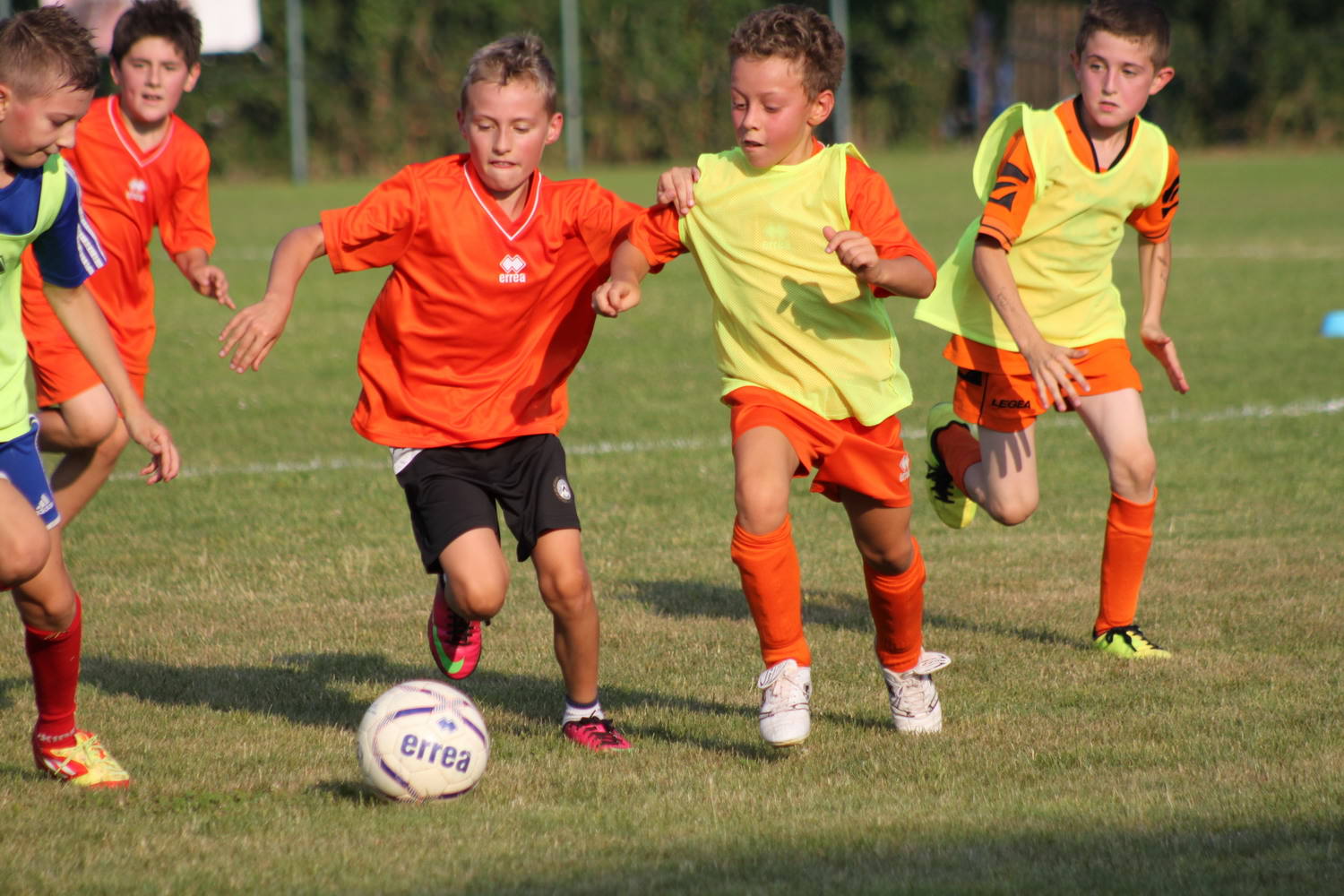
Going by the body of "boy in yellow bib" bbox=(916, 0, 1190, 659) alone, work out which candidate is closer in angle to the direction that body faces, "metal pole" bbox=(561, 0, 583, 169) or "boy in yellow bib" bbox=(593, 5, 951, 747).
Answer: the boy in yellow bib

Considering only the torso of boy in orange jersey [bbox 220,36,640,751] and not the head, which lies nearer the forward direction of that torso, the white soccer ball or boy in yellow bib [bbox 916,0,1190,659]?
the white soccer ball

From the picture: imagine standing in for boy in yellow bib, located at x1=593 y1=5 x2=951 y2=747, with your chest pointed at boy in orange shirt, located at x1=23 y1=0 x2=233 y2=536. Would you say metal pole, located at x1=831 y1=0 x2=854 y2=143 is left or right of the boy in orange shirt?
right

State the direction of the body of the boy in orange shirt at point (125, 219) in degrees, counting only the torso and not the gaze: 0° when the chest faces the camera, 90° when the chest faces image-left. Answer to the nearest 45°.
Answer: approximately 0°

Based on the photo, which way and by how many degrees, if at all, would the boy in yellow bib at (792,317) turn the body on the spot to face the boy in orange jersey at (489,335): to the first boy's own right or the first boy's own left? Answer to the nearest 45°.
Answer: approximately 90° to the first boy's own right

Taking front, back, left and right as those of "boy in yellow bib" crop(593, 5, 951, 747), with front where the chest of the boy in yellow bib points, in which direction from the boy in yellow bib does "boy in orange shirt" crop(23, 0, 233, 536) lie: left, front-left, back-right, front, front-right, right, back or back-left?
back-right

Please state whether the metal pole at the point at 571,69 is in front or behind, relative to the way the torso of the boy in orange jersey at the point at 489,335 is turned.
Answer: behind
